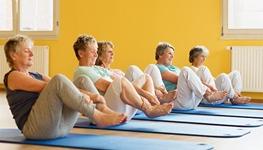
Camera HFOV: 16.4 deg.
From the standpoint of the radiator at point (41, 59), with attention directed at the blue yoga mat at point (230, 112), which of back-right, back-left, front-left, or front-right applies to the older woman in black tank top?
front-right

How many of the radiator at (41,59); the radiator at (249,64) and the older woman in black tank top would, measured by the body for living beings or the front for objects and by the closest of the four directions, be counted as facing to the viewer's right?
1

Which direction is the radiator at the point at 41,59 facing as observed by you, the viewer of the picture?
facing the viewer

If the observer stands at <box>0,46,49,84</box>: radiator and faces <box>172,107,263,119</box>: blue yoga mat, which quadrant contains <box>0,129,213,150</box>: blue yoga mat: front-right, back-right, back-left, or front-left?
front-right

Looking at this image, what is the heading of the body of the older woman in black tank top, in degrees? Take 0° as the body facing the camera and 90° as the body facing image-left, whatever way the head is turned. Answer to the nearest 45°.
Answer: approximately 270°

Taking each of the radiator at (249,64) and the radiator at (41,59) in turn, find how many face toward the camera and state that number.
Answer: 2

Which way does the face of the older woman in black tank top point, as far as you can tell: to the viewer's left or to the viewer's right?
to the viewer's right

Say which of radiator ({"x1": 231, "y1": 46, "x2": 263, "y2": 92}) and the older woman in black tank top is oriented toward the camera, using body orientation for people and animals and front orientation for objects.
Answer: the radiator

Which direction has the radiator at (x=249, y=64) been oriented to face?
toward the camera

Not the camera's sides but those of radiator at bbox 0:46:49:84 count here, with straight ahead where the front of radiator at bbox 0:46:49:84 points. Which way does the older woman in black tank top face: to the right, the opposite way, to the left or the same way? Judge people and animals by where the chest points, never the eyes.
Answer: to the left
